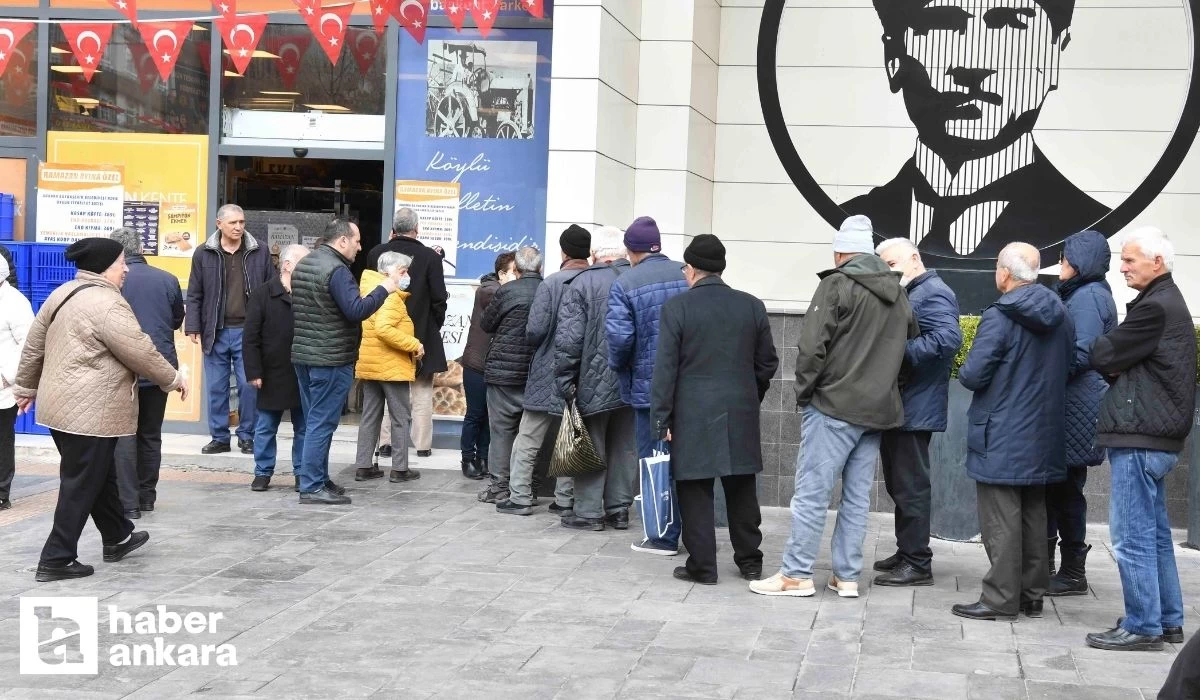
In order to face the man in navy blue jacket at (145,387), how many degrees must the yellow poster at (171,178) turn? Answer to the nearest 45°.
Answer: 0° — it already faces them

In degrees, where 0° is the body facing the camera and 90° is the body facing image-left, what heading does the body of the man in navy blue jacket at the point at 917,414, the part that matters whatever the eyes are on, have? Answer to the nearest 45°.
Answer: approximately 90°

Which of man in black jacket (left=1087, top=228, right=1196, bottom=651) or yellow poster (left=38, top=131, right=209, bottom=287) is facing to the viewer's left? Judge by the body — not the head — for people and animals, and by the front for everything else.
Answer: the man in black jacket

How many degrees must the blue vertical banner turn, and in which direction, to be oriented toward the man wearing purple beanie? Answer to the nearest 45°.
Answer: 0° — it already faces them

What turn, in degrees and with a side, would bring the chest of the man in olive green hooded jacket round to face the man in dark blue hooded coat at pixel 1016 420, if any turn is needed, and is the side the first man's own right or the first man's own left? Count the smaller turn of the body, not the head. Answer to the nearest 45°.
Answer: approximately 135° to the first man's own right

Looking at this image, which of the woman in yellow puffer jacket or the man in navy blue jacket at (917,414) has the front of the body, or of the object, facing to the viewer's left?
the man in navy blue jacket

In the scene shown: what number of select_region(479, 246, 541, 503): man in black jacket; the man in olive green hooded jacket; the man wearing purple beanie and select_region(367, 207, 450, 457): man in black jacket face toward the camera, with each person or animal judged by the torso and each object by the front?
0

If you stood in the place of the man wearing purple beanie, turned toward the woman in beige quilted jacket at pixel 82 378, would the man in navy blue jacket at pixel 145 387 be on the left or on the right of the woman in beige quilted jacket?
right

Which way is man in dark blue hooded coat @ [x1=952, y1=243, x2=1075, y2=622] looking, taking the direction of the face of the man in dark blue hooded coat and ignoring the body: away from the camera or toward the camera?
away from the camera

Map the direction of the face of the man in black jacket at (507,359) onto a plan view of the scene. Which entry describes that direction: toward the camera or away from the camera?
away from the camera

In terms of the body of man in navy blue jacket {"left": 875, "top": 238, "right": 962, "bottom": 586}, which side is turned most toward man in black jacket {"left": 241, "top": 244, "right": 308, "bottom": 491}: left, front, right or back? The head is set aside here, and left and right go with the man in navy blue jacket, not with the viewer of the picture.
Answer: front
